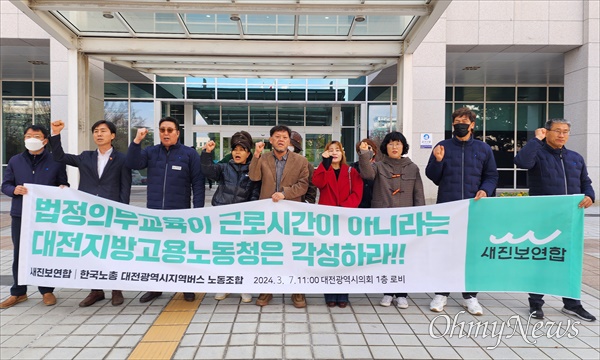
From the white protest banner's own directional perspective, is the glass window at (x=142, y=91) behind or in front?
behind

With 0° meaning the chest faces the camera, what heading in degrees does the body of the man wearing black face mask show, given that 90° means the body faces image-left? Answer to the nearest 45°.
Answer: approximately 0°

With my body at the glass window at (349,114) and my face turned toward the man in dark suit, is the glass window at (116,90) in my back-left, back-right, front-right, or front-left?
front-right

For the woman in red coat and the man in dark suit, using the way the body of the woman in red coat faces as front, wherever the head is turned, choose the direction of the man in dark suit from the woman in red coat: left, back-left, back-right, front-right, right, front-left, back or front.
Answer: right

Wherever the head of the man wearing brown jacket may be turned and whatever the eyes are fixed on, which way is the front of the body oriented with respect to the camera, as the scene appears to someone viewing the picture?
toward the camera

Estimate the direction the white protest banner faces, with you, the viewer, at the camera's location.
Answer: facing the viewer

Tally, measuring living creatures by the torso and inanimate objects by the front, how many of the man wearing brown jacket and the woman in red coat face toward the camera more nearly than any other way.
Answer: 2
